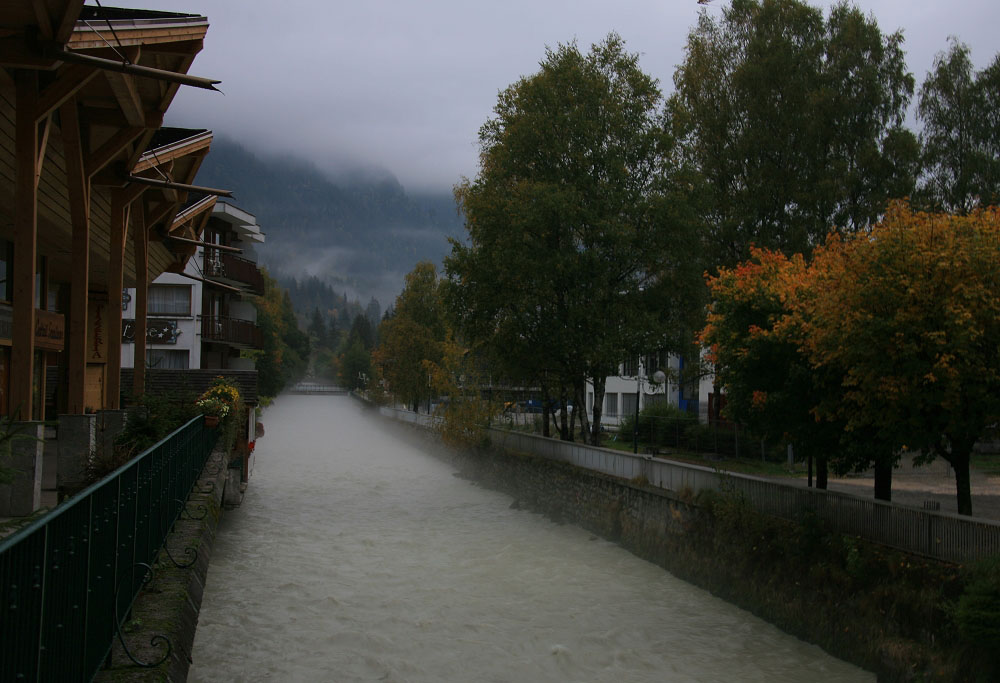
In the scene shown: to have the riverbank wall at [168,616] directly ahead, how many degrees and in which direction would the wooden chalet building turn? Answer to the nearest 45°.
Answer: approximately 90° to its right

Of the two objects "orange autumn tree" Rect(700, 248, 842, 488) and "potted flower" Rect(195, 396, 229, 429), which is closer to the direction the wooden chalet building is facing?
the orange autumn tree

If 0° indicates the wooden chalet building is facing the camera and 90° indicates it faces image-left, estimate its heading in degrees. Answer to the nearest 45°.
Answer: approximately 270°

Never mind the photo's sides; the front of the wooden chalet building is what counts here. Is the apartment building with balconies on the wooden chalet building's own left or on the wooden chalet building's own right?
on the wooden chalet building's own left
